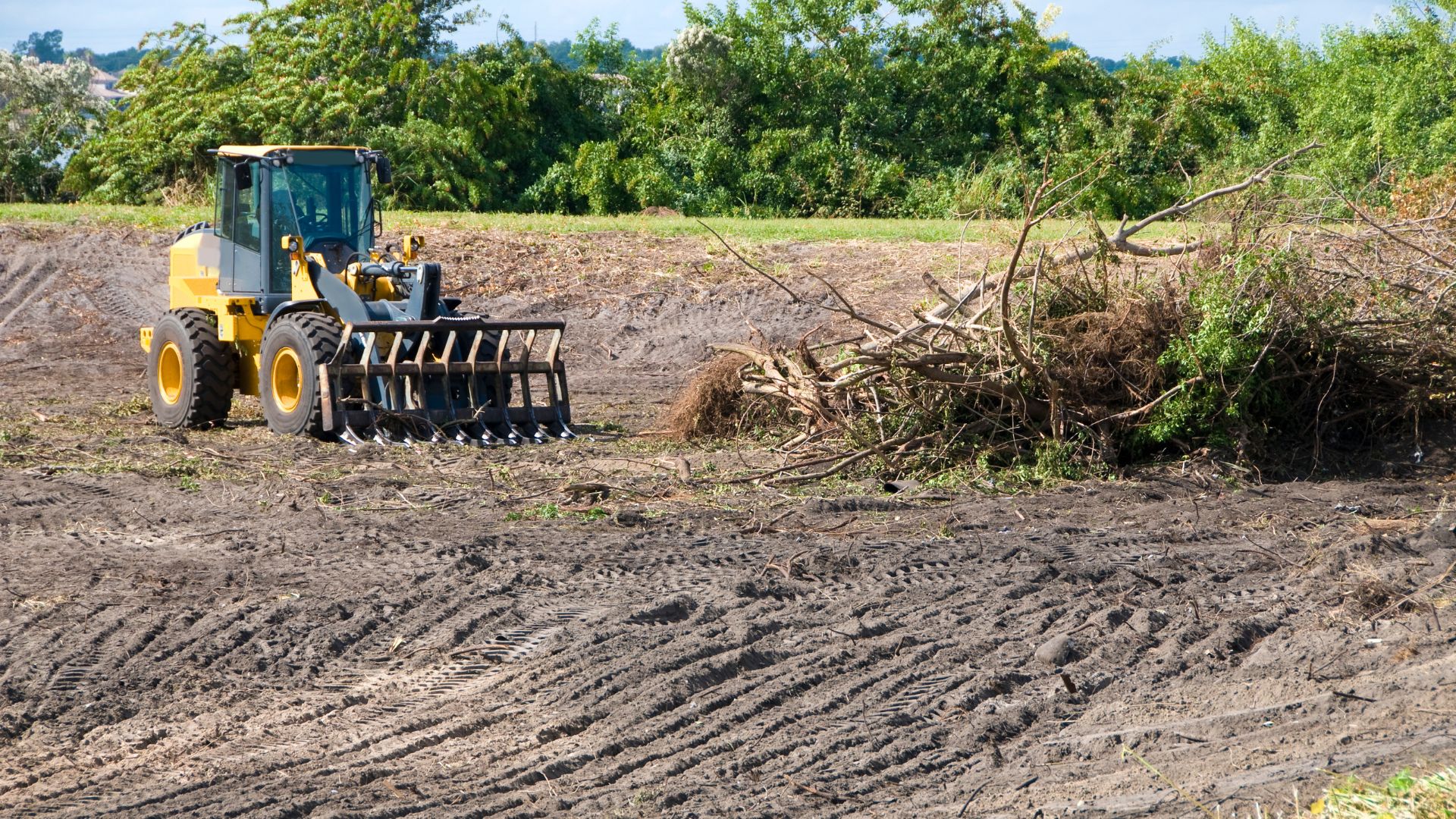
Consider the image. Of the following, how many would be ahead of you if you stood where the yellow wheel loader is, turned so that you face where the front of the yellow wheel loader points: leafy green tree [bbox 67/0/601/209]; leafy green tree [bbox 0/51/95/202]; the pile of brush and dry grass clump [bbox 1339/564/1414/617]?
2

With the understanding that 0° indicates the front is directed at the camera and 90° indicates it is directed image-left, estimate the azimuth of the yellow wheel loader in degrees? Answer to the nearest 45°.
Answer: approximately 315°

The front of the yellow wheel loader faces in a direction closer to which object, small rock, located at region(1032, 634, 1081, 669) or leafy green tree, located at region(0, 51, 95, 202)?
the small rock

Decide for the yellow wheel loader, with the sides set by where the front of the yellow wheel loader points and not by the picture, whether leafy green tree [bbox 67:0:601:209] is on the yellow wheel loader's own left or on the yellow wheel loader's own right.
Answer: on the yellow wheel loader's own left

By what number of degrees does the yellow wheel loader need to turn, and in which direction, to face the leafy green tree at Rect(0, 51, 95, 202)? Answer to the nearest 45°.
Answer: approximately 135° to its left

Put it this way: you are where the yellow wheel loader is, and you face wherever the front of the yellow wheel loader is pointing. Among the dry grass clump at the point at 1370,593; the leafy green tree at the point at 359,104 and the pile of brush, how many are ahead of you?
2

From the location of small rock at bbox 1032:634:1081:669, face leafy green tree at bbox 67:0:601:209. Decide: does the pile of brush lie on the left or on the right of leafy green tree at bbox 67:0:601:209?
right

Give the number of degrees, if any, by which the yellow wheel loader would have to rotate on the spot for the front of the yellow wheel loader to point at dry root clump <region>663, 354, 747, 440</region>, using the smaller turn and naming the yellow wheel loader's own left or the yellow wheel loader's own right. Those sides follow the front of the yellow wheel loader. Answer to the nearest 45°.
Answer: approximately 45° to the yellow wheel loader's own left

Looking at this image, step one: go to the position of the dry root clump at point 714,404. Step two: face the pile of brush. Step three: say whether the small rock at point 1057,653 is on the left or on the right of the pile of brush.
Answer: right

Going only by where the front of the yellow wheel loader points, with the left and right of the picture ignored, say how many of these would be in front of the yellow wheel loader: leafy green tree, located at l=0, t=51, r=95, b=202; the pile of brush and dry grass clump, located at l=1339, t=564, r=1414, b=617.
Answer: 2
